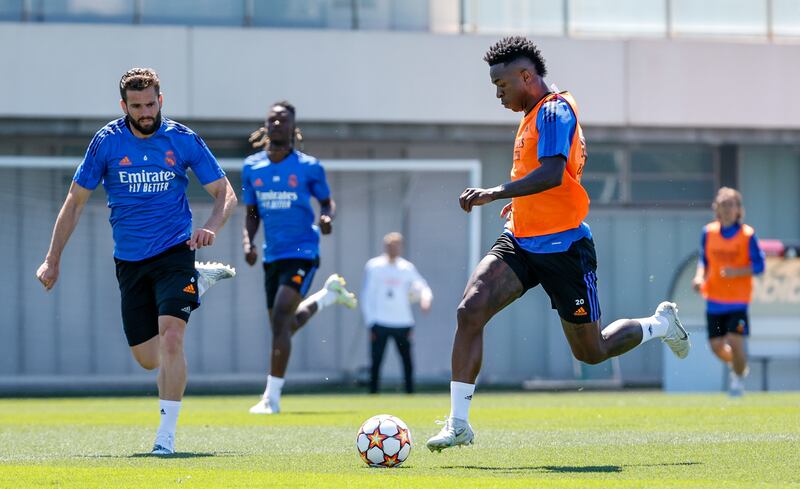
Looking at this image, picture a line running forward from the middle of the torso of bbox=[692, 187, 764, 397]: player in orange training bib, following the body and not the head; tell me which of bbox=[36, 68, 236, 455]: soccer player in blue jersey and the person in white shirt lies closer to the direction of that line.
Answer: the soccer player in blue jersey

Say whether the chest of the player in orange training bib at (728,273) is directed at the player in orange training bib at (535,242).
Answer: yes

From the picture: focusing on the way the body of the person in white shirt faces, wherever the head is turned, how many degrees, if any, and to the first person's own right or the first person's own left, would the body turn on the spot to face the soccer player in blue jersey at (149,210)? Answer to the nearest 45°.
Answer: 0° — they already face them

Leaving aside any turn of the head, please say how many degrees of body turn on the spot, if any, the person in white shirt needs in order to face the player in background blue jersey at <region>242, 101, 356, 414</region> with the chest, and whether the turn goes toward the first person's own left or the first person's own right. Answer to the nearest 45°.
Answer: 0° — they already face them

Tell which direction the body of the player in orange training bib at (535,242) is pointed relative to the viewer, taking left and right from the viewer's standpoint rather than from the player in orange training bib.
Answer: facing to the left of the viewer

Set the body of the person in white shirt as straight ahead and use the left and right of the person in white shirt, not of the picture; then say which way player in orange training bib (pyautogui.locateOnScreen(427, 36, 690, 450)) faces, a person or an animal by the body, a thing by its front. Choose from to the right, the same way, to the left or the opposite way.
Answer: to the right

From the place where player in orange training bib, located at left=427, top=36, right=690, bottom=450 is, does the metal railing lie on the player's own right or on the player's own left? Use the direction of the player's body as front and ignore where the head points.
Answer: on the player's own right
